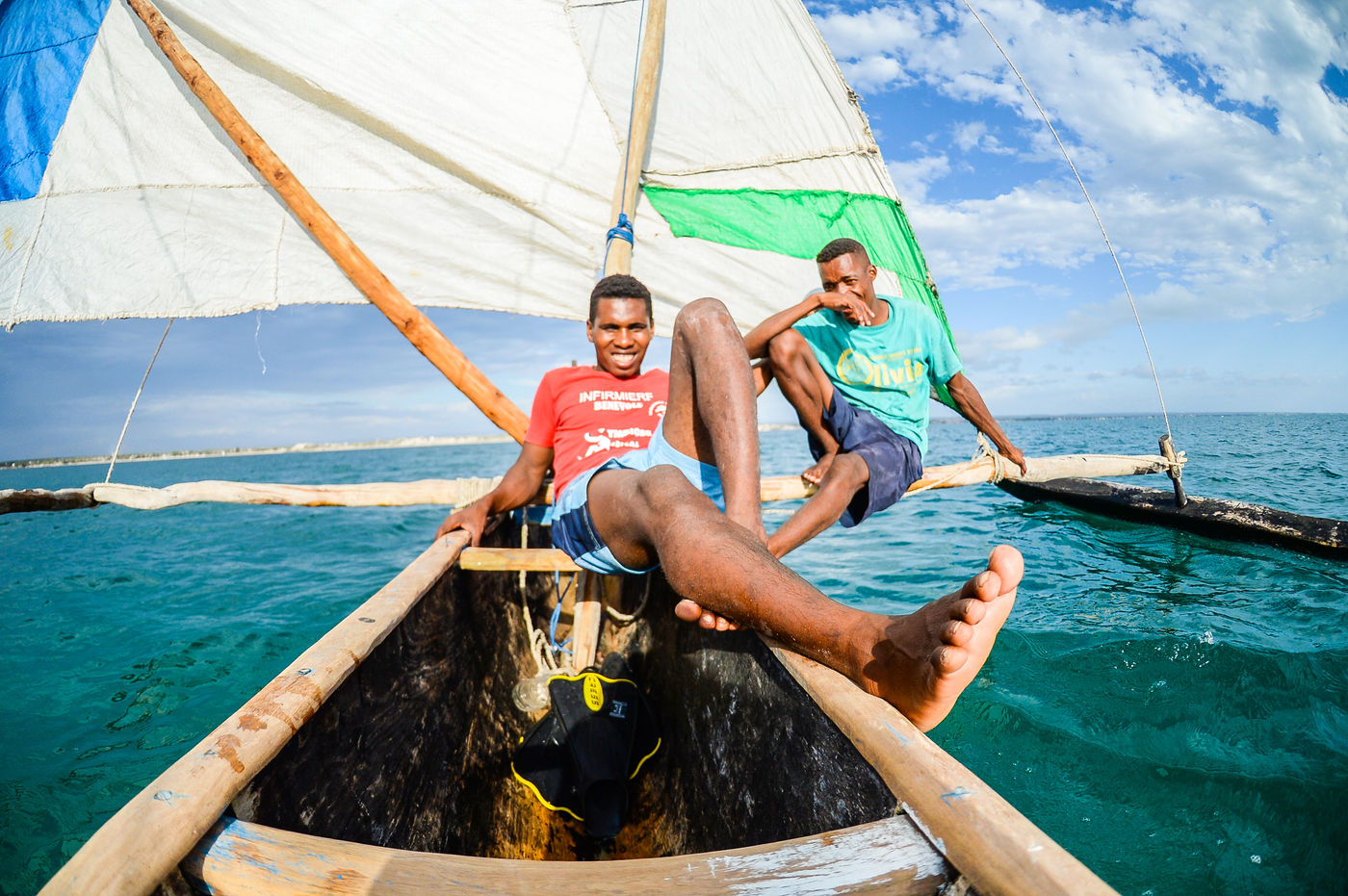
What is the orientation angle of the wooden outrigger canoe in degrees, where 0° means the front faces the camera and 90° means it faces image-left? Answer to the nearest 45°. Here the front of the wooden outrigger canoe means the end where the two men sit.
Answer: approximately 180°

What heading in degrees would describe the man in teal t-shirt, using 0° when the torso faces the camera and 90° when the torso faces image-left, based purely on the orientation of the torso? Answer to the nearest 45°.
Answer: approximately 45°
